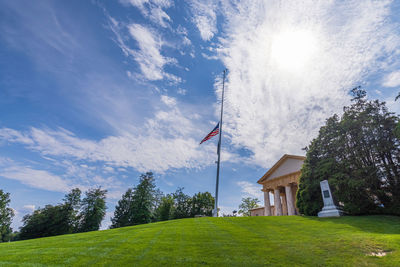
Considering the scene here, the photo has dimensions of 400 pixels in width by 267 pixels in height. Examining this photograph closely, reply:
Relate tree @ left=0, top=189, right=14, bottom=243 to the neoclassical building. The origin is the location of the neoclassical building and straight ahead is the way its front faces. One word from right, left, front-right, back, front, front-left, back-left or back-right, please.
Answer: front-right

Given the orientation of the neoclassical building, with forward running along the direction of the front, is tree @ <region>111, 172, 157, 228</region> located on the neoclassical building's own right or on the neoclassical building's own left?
on the neoclassical building's own right

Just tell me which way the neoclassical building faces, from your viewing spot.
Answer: facing the viewer and to the left of the viewer

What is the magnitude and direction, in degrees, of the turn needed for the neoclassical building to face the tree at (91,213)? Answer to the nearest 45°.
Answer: approximately 45° to its right

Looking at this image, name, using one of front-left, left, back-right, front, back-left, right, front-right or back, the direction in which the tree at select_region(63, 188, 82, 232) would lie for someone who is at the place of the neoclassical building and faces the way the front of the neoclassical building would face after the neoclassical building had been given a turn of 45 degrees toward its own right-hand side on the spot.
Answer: front
